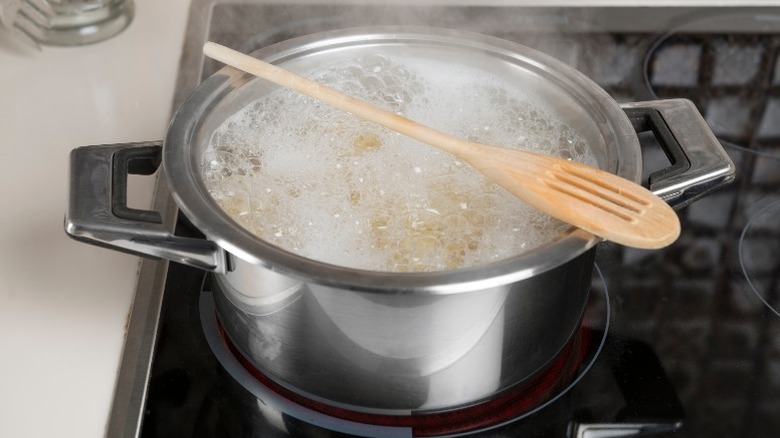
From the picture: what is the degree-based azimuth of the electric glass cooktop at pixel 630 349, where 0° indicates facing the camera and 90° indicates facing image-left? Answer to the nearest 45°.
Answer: approximately 0°

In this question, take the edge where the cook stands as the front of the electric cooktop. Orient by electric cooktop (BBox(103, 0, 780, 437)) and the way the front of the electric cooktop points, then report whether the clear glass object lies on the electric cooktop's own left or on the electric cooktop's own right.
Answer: on the electric cooktop's own right
